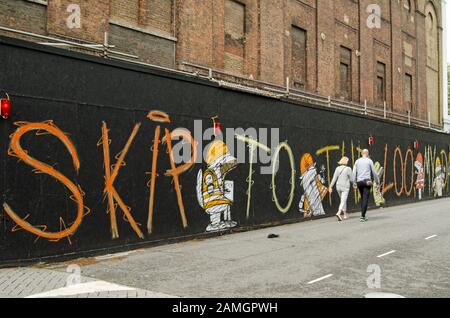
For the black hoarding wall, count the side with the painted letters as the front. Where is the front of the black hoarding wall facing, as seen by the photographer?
facing the viewer and to the right of the viewer
